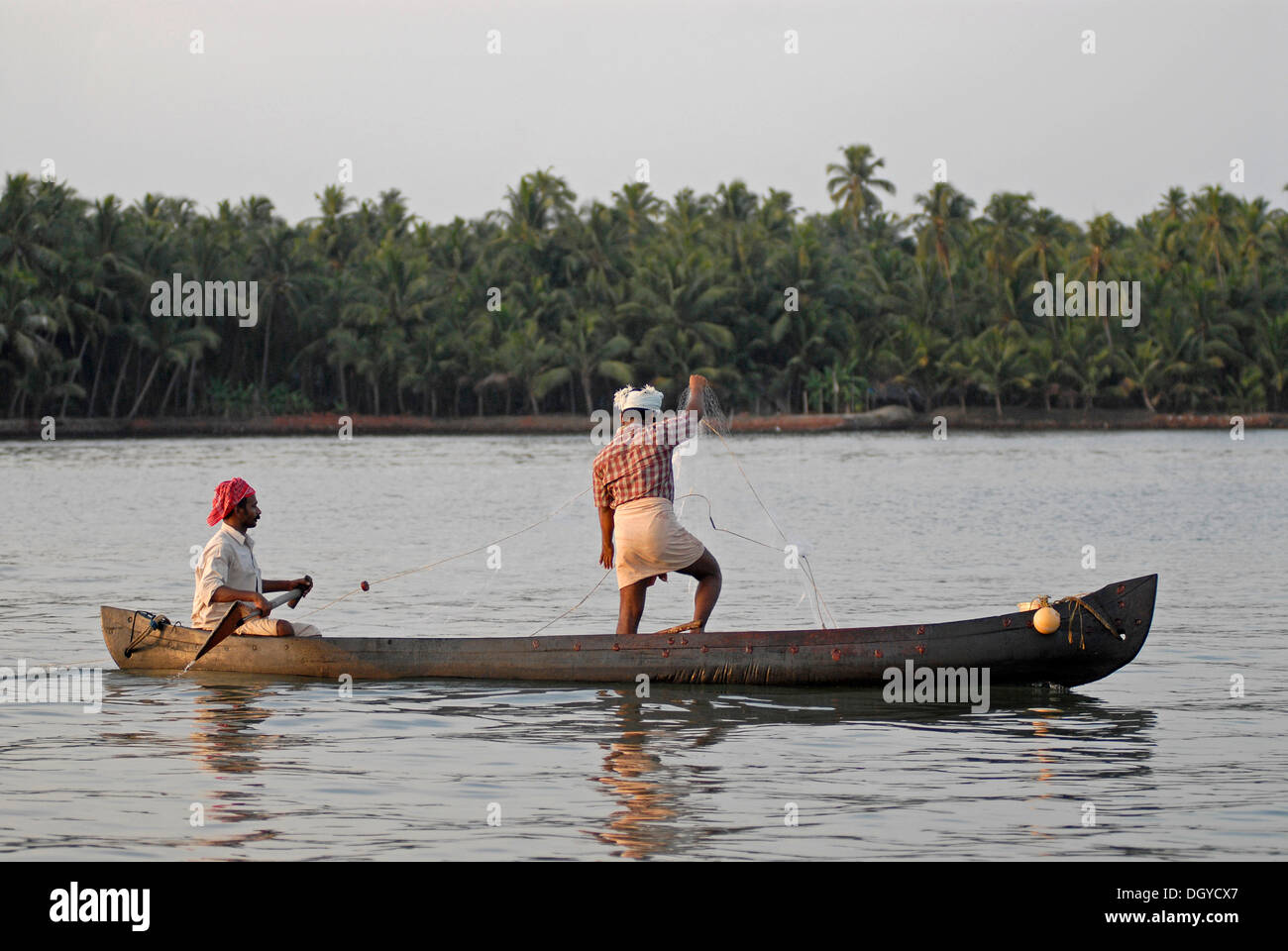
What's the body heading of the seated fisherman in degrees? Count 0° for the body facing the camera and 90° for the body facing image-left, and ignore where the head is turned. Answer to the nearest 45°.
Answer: approximately 270°

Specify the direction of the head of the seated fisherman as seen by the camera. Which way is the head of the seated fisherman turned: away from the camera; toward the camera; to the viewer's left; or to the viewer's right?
to the viewer's right

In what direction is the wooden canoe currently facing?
to the viewer's right
